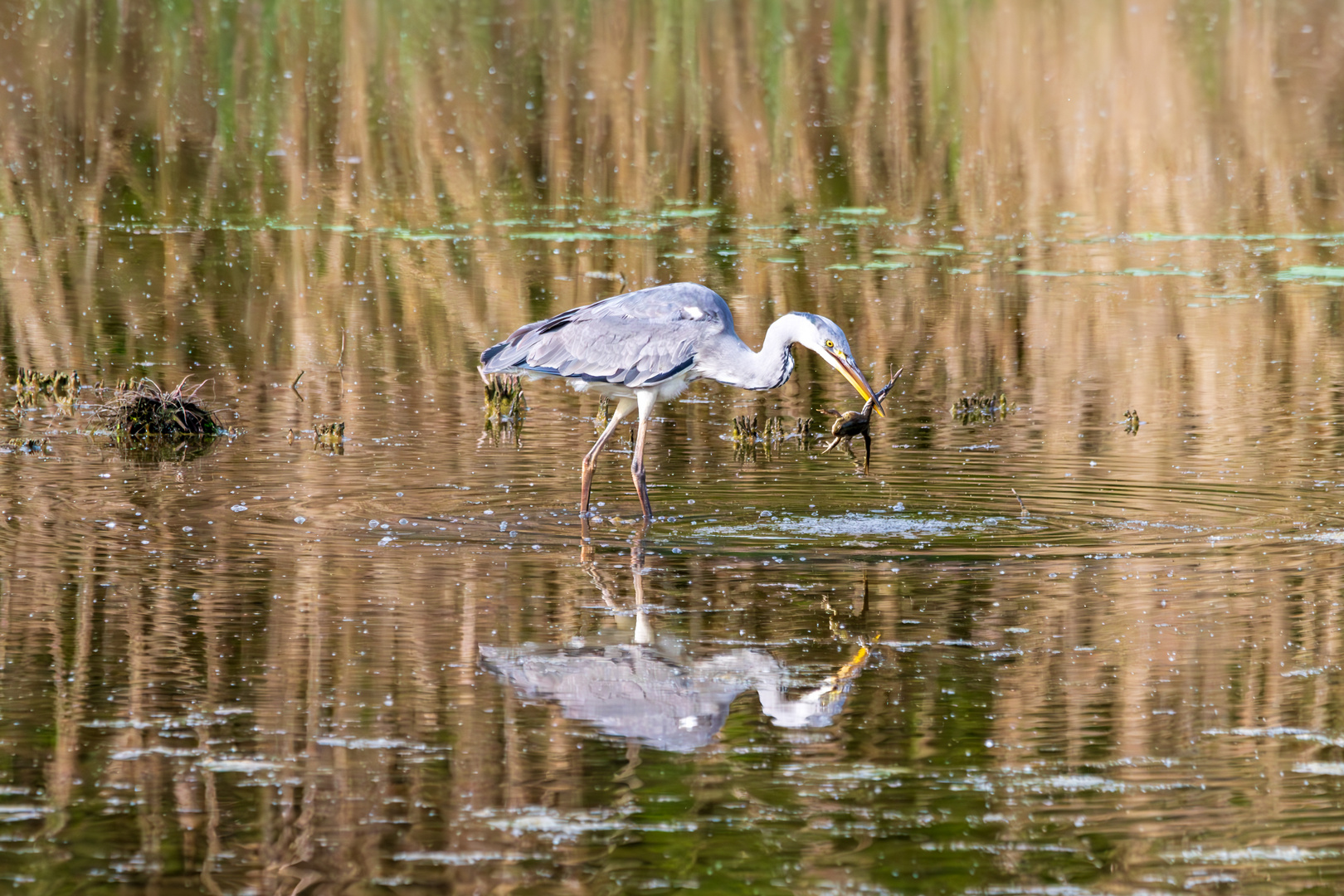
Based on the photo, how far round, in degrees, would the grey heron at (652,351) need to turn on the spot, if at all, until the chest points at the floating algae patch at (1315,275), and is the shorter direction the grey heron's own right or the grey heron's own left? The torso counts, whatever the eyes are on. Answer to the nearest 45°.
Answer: approximately 45° to the grey heron's own left

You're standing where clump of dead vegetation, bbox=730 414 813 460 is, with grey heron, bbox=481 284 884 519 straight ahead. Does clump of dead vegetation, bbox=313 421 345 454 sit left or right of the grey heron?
right

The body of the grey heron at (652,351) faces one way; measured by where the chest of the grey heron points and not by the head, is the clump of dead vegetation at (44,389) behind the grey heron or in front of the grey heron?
behind

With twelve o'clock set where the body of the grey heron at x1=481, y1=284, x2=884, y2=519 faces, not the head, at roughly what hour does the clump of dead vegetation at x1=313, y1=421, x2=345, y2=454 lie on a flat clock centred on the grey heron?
The clump of dead vegetation is roughly at 7 o'clock from the grey heron.

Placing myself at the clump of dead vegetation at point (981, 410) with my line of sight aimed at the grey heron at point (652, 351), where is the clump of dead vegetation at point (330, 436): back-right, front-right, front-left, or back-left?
front-right

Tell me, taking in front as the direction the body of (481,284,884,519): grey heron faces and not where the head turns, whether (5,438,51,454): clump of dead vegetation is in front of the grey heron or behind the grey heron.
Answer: behind

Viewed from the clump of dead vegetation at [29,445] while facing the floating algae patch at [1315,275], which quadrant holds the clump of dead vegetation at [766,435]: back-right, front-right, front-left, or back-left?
front-right

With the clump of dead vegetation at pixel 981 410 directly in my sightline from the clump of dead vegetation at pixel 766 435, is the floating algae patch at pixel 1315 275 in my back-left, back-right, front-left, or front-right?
front-left

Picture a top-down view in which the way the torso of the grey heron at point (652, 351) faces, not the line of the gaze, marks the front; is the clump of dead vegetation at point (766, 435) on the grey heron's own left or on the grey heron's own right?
on the grey heron's own left

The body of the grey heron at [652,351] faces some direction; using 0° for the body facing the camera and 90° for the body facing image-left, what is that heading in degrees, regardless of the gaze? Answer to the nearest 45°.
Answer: approximately 270°
